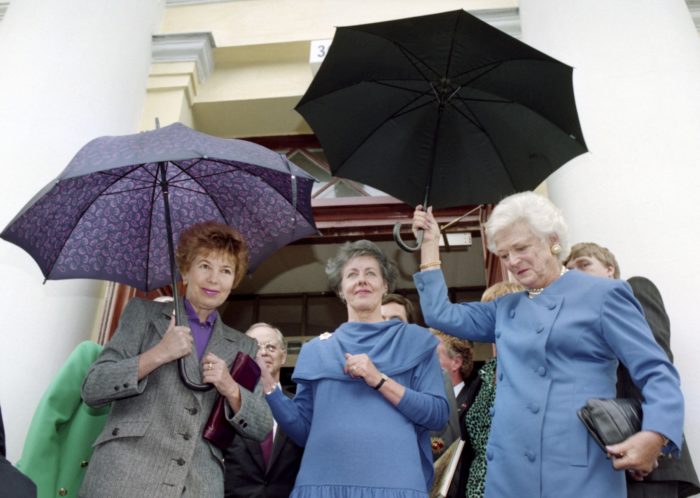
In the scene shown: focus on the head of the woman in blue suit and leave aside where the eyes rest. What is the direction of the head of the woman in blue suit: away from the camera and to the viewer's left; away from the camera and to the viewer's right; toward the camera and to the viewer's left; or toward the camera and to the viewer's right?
toward the camera and to the viewer's left

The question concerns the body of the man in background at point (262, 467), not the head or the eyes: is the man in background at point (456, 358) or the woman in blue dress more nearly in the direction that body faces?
the woman in blue dress

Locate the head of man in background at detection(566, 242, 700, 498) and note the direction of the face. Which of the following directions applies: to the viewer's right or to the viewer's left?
to the viewer's left

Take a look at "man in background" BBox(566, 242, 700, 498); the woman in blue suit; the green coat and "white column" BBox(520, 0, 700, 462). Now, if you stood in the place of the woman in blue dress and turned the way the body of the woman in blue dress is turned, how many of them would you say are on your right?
1

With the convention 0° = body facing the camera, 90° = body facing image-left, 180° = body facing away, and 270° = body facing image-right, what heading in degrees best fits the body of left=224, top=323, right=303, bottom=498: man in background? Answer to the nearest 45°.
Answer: approximately 0°

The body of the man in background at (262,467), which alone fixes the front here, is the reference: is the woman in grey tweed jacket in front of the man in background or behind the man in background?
in front

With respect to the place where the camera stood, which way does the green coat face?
facing the viewer and to the right of the viewer

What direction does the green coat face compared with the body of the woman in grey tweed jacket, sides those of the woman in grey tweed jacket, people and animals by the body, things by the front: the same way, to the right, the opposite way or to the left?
the same way

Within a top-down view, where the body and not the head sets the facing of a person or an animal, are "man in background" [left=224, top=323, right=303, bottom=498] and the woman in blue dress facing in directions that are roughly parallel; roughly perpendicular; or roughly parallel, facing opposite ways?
roughly parallel

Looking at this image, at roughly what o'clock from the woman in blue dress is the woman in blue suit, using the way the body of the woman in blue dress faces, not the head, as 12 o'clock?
The woman in blue suit is roughly at 10 o'clock from the woman in blue dress.

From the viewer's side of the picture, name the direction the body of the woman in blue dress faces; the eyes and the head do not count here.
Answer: toward the camera

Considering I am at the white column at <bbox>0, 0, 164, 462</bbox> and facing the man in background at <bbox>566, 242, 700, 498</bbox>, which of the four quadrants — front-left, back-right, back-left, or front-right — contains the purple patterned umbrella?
front-right

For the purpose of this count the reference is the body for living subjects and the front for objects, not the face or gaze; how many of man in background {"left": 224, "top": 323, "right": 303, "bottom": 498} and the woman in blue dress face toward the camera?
2

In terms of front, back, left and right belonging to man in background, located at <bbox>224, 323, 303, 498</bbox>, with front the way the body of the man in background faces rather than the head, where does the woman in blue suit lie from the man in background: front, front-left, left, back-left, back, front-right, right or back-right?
front-left

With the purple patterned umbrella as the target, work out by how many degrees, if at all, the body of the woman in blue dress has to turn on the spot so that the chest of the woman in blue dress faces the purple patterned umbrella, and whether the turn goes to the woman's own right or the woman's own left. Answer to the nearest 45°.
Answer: approximately 90° to the woman's own right
